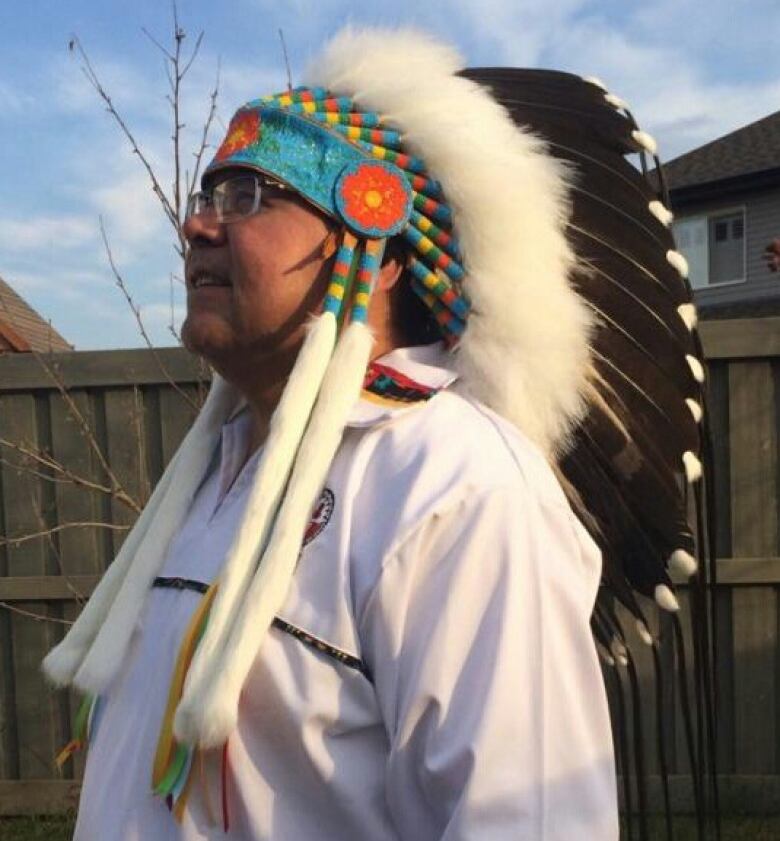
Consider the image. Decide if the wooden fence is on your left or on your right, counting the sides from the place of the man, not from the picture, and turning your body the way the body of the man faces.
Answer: on your right

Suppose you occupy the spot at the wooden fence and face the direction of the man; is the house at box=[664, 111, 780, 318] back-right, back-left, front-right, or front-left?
back-left

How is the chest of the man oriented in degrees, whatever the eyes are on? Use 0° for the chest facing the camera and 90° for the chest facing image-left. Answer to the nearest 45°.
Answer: approximately 45°

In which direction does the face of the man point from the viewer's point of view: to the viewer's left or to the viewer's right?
to the viewer's left

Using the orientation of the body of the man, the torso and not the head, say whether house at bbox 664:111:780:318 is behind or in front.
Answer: behind
